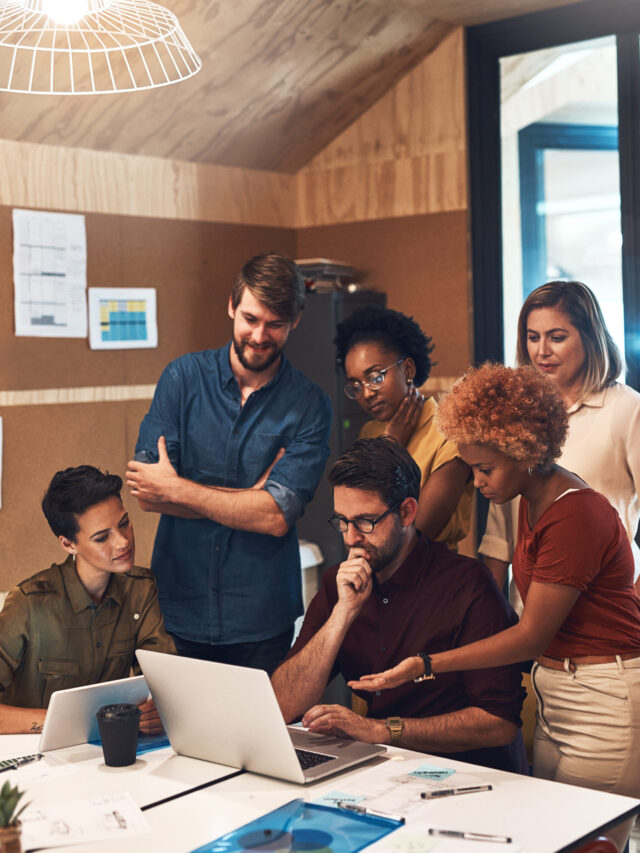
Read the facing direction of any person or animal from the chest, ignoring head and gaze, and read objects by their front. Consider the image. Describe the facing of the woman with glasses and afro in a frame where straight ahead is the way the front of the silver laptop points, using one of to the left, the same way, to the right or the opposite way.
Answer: the opposite way

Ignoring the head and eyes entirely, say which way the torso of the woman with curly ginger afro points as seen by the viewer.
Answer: to the viewer's left

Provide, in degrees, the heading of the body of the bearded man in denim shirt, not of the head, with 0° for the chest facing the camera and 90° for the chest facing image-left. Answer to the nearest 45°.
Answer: approximately 0°
